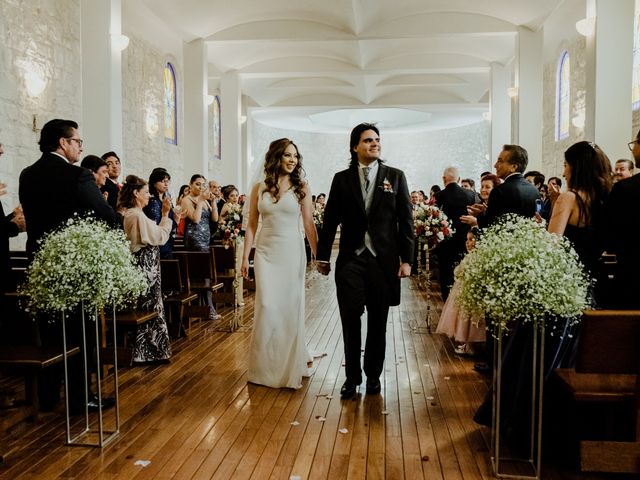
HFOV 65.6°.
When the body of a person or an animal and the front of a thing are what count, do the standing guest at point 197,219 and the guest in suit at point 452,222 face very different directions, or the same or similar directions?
very different directions

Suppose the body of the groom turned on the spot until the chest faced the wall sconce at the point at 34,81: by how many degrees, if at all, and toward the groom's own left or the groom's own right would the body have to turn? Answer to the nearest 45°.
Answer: approximately 135° to the groom's own right

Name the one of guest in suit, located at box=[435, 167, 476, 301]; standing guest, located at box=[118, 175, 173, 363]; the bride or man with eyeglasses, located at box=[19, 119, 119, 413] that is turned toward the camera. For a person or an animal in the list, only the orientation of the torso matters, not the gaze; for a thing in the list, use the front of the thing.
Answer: the bride

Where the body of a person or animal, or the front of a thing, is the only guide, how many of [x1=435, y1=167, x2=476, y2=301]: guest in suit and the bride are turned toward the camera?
1

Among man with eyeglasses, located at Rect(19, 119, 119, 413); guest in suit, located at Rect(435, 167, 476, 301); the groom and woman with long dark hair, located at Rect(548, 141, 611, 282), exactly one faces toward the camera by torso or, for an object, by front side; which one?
the groom

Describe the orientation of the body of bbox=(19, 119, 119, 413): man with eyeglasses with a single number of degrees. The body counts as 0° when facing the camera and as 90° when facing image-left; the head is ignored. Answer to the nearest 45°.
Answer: approximately 225°

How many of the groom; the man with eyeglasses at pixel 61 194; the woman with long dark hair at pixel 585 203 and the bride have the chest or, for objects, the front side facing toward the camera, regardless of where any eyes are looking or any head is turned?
2

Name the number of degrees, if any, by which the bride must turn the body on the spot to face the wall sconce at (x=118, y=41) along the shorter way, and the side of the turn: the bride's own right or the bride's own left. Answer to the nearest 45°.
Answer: approximately 135° to the bride's own right

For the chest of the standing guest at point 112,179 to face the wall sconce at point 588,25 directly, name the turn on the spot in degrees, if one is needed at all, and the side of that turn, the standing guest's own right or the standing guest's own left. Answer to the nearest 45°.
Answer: approximately 45° to the standing guest's own left

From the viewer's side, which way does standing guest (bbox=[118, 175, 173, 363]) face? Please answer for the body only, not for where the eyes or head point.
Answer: to the viewer's right

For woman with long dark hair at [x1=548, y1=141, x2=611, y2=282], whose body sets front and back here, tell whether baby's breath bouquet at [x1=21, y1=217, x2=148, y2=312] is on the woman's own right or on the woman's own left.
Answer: on the woman's own left

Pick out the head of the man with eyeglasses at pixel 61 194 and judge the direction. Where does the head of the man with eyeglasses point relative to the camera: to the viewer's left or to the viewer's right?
to the viewer's right

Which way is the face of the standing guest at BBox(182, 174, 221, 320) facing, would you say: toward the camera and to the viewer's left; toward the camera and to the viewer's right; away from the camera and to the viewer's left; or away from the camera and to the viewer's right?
toward the camera and to the viewer's right

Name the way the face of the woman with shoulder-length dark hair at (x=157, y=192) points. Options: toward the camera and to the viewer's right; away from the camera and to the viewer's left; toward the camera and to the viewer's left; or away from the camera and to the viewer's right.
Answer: toward the camera and to the viewer's right

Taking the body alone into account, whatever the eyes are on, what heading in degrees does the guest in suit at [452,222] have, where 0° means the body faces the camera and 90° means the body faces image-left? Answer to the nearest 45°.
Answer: approximately 135°

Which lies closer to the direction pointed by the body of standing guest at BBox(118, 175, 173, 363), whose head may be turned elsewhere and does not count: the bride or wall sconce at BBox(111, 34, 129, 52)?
the bride
